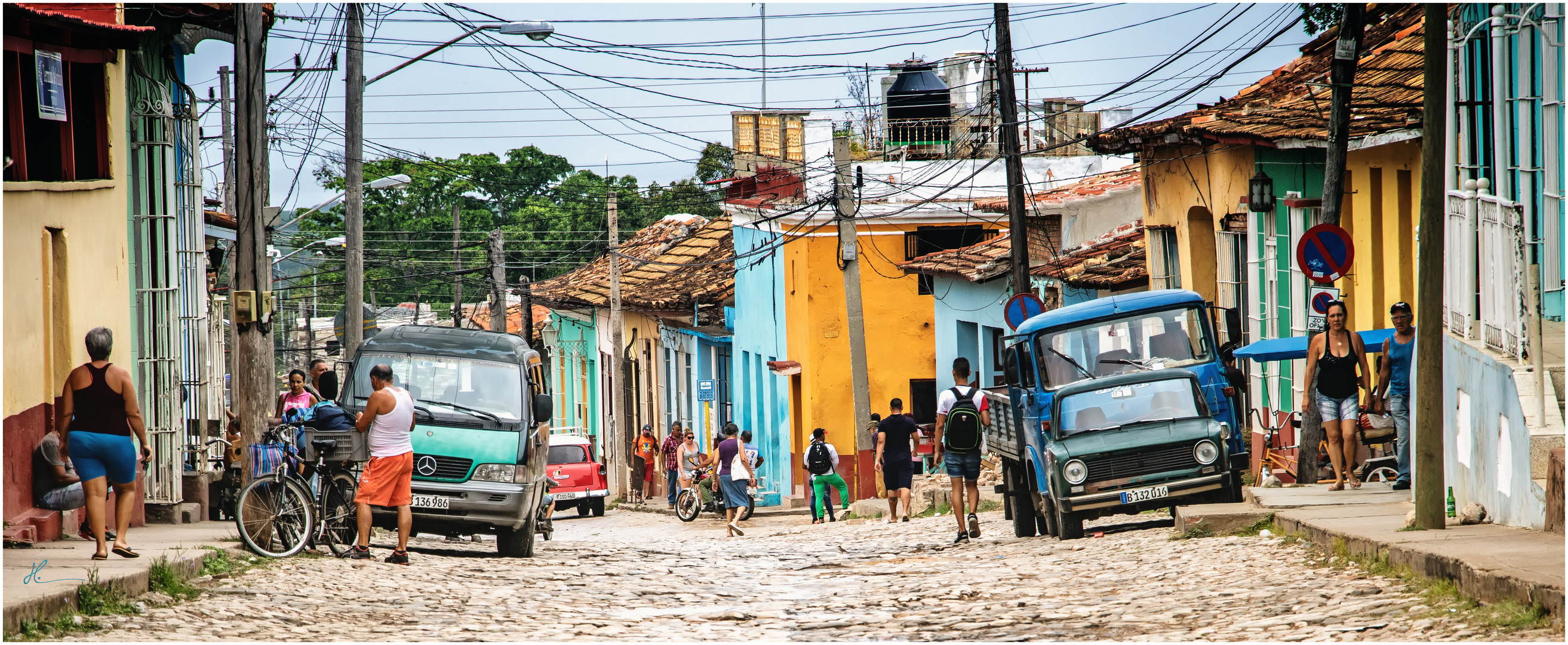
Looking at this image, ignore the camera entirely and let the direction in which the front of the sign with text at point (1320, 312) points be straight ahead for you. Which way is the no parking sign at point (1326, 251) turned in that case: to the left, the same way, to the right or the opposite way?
the same way

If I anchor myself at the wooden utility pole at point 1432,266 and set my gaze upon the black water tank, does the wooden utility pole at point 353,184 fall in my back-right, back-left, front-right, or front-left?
front-left

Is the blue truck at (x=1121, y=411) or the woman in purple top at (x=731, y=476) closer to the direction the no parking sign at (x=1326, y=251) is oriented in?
the blue truck

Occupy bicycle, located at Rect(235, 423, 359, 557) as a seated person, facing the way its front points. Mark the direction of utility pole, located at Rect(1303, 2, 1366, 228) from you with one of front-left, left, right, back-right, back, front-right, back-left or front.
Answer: back-left

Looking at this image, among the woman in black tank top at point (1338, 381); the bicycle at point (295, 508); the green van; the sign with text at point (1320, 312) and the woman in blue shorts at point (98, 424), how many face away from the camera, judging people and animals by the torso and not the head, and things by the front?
1

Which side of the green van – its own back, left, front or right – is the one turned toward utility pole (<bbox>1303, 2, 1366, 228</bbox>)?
left

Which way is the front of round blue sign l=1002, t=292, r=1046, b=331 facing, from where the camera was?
facing the viewer

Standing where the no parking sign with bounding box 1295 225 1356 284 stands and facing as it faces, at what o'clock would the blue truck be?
The blue truck is roughly at 2 o'clock from the no parking sign.

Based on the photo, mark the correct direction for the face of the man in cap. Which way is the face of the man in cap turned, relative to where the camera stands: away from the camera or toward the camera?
toward the camera

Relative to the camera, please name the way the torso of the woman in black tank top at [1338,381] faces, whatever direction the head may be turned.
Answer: toward the camera

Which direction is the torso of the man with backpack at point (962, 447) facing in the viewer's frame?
away from the camera

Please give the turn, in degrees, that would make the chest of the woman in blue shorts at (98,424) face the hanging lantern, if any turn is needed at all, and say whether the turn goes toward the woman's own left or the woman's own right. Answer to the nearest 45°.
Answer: approximately 90° to the woman's own right

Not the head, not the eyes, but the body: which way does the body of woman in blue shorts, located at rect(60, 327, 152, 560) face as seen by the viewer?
away from the camera

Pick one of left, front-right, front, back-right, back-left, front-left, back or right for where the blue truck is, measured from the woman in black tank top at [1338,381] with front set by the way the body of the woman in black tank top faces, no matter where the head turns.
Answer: right

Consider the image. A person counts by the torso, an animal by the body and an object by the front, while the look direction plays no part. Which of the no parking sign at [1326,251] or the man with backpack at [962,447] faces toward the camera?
the no parking sign

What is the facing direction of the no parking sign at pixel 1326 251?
toward the camera

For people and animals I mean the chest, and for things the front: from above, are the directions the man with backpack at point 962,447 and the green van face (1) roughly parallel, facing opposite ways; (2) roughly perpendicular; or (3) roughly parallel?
roughly parallel, facing opposite ways

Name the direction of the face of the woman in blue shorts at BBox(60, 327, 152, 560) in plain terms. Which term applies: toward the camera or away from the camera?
away from the camera
